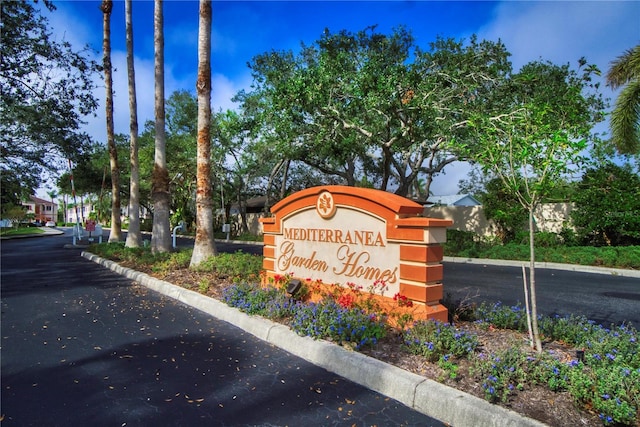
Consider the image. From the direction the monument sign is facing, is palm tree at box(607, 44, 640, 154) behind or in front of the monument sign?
behind

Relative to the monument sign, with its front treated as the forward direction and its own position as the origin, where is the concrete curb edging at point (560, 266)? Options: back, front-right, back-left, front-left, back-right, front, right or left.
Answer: back

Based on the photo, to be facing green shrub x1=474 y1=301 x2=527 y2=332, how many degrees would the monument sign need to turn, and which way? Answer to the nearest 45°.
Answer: approximately 135° to its left

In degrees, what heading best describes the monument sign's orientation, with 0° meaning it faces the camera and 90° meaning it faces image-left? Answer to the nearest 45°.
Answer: approximately 45°

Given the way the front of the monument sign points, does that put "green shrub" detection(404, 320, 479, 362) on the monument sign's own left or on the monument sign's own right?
on the monument sign's own left

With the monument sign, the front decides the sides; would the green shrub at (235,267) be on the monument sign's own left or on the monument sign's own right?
on the monument sign's own right

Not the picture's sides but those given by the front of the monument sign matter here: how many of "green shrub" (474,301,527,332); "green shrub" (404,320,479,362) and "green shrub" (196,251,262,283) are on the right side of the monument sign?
1
